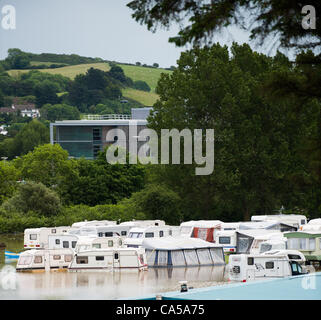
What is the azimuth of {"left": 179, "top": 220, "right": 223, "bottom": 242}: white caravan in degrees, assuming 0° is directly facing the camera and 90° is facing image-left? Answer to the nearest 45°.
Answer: approximately 90°

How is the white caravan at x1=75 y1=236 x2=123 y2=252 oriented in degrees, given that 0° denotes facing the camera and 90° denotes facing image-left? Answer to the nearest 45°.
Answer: approximately 90°

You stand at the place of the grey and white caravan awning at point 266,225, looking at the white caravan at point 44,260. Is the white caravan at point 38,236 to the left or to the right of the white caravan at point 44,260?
right

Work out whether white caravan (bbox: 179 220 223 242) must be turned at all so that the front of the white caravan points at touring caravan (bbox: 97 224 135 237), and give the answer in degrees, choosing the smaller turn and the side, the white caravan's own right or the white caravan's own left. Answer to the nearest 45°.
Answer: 0° — it already faces it

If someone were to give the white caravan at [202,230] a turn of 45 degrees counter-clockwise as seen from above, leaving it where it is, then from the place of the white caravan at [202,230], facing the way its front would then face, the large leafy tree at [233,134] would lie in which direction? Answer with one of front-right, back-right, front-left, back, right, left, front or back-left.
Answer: back-right

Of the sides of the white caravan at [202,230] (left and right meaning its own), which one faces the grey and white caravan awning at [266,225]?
back

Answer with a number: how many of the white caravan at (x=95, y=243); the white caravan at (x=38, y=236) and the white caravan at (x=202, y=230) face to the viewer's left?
2
